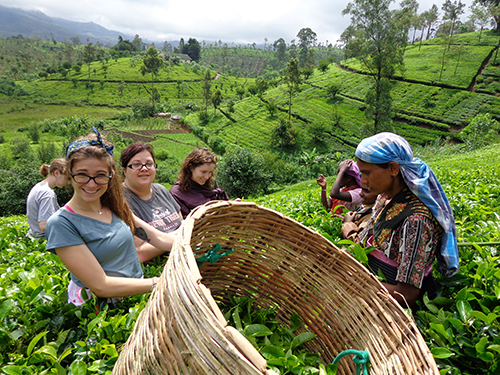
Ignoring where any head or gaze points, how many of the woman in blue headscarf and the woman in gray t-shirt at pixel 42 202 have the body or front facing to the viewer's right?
1

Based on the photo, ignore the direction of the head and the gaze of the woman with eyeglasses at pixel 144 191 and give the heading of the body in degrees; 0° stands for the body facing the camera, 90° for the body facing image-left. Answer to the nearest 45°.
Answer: approximately 315°

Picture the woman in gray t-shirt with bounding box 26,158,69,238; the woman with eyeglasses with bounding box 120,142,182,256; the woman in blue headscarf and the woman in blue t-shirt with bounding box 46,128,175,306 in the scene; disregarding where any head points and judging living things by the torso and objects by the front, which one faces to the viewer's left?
the woman in blue headscarf

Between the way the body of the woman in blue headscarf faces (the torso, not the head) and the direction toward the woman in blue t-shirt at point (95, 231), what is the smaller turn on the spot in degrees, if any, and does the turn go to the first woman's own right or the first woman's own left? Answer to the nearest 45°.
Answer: approximately 45° to the first woman's own left

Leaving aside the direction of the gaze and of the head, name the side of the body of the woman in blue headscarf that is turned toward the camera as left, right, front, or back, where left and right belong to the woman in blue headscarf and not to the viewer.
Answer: left

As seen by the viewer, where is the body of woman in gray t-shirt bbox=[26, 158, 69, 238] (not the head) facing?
to the viewer's right

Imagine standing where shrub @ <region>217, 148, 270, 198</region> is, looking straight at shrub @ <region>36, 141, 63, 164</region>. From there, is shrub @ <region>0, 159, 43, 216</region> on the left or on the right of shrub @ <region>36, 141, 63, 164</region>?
left
